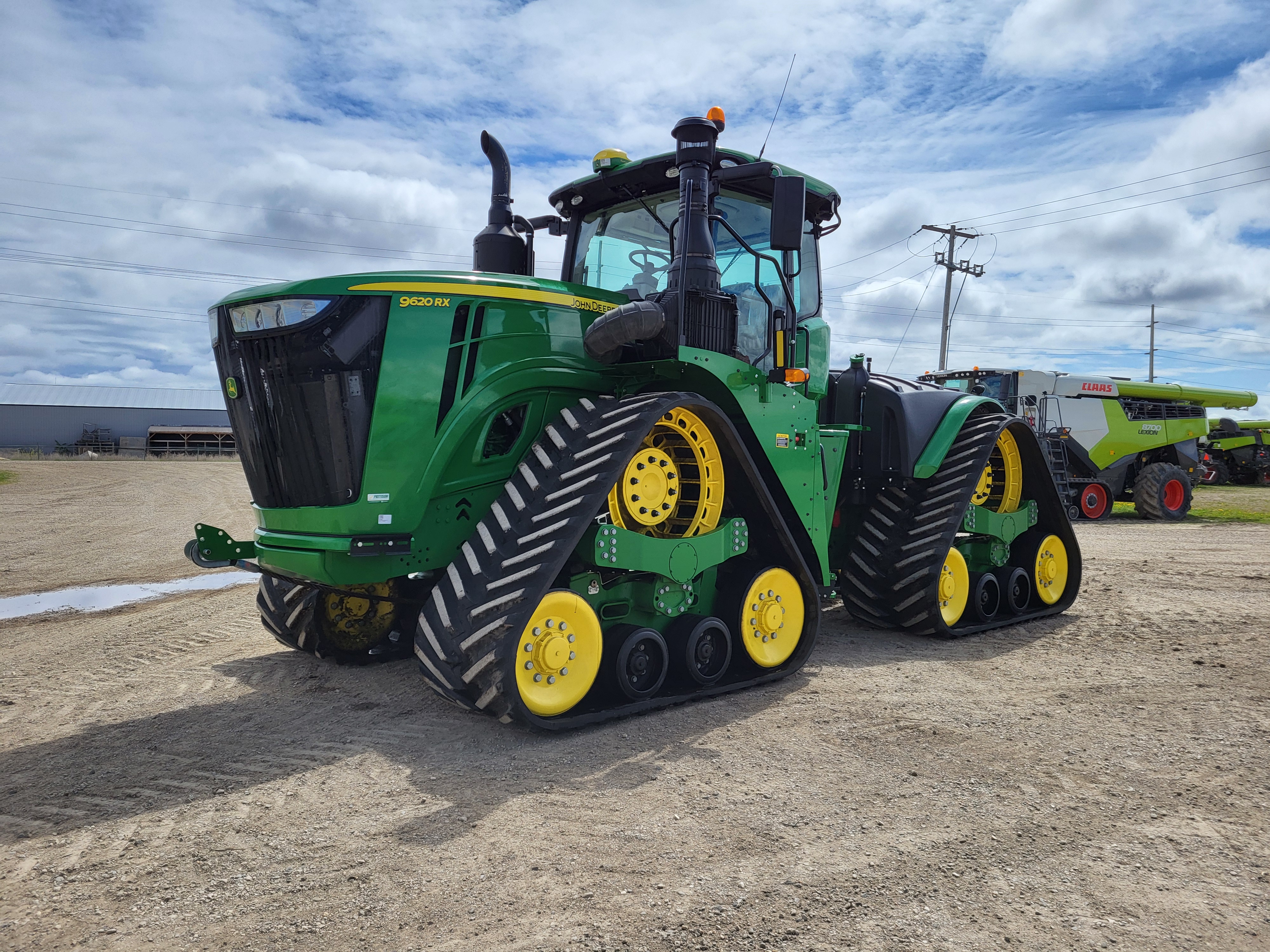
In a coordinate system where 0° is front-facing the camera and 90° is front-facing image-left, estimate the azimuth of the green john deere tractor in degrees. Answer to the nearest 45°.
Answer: approximately 45°

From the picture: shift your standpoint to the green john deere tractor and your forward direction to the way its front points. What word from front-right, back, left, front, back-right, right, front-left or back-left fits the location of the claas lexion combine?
back

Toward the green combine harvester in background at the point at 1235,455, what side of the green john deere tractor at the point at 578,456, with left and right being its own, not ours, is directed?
back
